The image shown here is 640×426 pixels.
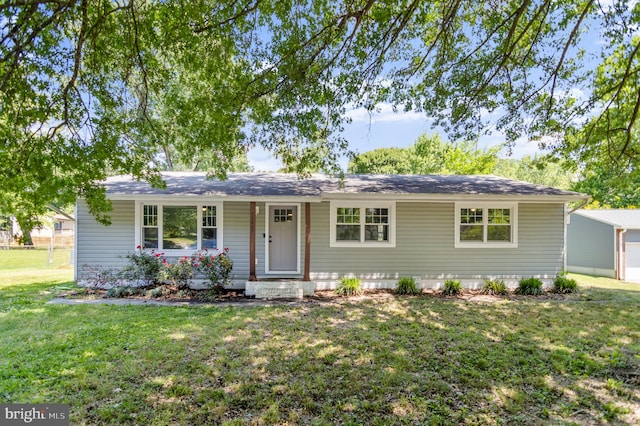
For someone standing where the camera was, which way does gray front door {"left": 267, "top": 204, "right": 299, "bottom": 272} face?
facing the viewer

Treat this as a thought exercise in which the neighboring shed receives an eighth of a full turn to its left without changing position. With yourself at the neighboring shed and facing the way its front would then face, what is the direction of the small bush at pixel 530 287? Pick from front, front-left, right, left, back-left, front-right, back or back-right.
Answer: right

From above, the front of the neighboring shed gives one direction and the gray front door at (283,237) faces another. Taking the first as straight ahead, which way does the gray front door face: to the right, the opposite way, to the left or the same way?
the same way

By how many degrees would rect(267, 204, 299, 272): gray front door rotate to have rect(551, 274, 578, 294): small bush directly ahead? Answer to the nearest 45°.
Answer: approximately 90° to its left

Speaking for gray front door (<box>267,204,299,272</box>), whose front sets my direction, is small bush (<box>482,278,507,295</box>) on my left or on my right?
on my left

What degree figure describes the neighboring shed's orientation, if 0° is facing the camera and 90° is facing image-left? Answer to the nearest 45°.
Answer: approximately 315°

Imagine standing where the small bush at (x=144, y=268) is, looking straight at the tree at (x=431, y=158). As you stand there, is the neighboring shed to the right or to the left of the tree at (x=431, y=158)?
right

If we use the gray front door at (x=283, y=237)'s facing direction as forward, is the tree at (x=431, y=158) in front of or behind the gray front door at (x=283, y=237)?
behind

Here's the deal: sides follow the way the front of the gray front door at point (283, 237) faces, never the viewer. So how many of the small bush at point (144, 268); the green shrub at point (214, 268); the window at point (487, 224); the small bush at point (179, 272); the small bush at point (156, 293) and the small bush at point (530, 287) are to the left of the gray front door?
2

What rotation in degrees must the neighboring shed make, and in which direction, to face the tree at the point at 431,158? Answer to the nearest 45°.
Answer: approximately 180°

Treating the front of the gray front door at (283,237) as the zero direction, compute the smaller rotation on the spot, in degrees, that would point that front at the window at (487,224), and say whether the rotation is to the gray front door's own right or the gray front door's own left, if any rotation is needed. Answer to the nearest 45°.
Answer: approximately 90° to the gray front door's own left

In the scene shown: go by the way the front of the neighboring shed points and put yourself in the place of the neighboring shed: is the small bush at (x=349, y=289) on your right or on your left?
on your right

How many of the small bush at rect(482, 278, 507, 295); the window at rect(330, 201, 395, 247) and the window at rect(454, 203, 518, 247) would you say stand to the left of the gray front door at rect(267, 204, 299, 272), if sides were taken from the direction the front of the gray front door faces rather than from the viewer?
3

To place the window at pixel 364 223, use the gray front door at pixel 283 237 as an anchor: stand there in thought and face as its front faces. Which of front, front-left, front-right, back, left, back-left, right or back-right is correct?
left

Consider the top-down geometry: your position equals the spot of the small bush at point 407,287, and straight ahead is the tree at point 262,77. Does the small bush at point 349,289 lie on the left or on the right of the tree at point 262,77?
right

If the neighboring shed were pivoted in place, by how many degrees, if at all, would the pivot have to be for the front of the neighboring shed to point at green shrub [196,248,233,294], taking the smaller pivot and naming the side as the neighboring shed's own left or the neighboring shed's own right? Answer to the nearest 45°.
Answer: approximately 90° to the neighboring shed's own right

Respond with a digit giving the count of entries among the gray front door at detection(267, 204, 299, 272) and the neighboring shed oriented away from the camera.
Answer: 0
